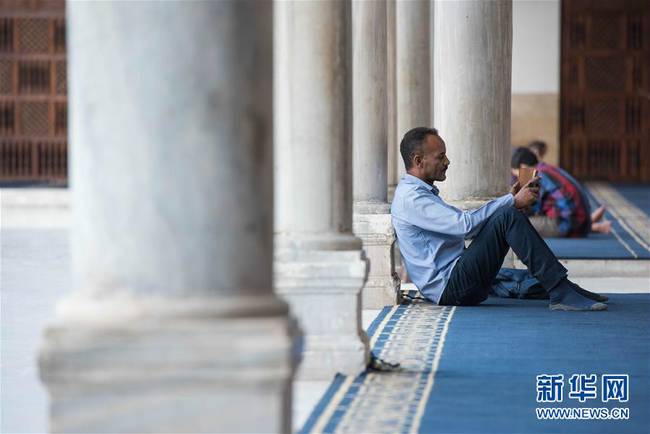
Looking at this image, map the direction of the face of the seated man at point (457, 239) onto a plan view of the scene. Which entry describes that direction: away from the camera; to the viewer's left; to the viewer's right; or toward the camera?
to the viewer's right

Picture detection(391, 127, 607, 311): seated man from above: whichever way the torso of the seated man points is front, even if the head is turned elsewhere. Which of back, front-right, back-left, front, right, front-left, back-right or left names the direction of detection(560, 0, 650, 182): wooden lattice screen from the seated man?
left

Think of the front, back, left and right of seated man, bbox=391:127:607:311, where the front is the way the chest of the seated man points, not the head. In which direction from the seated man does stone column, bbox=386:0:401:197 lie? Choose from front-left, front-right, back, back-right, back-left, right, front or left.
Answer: left

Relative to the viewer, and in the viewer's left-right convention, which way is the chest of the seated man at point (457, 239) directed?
facing to the right of the viewer

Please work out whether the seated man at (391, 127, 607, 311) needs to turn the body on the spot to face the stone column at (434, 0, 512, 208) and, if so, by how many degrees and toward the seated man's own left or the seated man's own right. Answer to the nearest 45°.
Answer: approximately 90° to the seated man's own left
